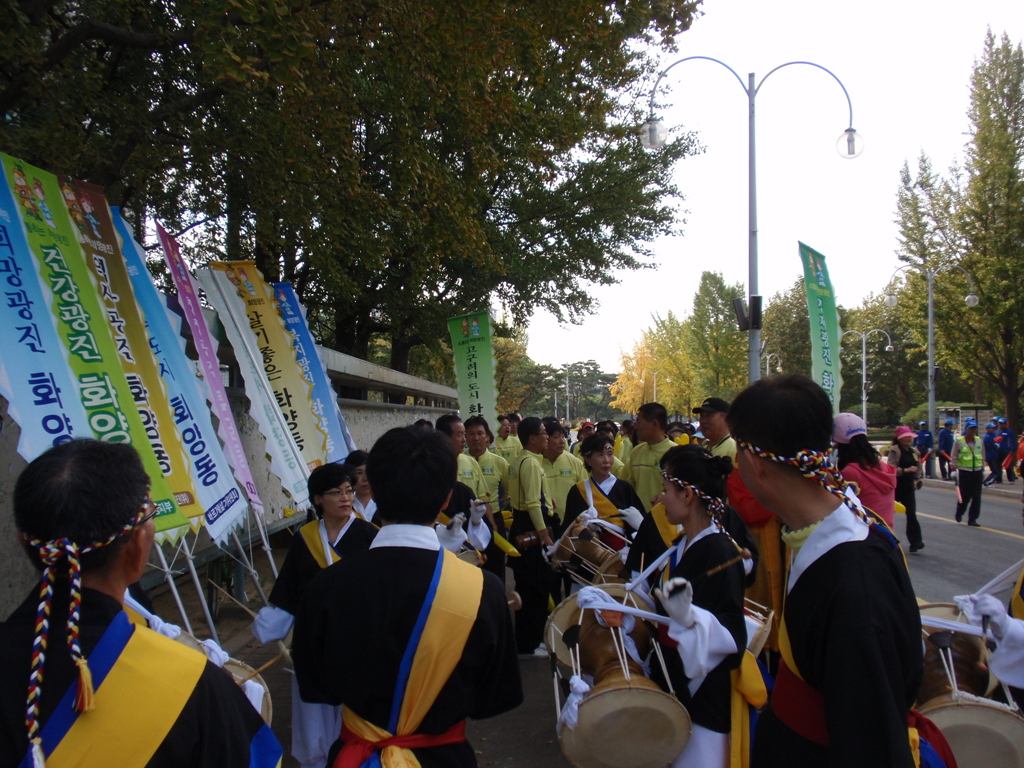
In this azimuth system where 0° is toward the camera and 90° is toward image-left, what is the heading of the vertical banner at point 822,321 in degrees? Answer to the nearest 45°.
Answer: approximately 45°

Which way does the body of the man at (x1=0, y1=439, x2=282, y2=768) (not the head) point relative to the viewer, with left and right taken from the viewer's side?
facing away from the viewer and to the right of the viewer

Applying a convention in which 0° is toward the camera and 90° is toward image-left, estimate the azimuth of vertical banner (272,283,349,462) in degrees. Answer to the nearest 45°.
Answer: approximately 315°

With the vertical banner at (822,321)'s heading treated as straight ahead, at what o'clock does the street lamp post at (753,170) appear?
The street lamp post is roughly at 4 o'clock from the vertical banner.

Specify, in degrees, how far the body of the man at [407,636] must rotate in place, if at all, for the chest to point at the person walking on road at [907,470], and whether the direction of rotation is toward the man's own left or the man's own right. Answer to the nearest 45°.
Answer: approximately 45° to the man's own right

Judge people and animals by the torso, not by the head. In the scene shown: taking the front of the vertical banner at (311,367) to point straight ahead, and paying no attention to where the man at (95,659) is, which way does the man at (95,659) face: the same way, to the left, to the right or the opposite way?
to the left

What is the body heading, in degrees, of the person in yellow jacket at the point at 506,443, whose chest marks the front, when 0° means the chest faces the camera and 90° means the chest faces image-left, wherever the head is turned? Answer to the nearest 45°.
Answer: approximately 0°

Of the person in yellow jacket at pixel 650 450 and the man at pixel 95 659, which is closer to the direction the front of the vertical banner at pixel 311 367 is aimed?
the person in yellow jacket

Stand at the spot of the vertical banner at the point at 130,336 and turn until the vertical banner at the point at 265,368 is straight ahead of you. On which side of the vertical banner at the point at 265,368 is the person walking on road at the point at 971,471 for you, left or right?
right
